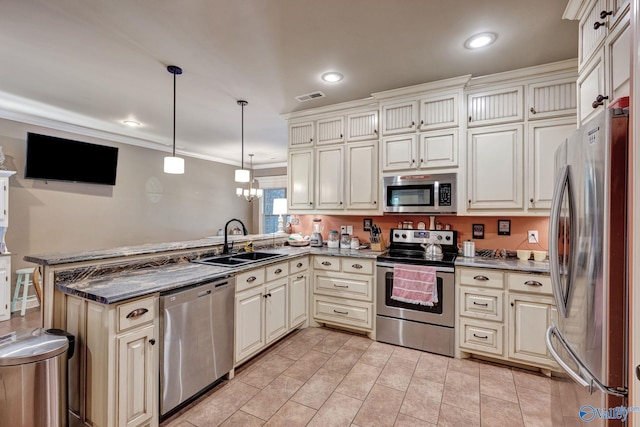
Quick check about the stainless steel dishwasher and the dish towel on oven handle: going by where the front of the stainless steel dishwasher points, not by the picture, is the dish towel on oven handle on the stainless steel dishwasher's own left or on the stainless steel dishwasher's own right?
on the stainless steel dishwasher's own left

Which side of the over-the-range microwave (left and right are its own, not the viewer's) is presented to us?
front

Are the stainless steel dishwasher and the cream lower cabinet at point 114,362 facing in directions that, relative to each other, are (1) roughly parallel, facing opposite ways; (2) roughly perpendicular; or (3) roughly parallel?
roughly parallel

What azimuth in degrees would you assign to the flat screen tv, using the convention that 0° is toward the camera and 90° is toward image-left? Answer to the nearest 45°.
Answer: approximately 315°

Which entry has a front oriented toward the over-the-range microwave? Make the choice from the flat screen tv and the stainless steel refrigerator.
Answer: the flat screen tv

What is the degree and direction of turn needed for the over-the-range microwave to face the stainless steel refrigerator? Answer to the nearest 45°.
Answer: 0° — it already faces it

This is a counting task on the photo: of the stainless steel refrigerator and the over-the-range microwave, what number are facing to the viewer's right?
0

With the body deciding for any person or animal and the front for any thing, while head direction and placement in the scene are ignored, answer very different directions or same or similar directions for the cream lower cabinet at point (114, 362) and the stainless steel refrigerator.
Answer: very different directions

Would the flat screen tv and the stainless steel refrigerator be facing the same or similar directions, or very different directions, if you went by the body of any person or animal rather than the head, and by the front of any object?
very different directions

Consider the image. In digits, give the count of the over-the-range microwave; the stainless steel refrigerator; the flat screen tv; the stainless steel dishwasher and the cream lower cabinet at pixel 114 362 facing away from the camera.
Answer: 0

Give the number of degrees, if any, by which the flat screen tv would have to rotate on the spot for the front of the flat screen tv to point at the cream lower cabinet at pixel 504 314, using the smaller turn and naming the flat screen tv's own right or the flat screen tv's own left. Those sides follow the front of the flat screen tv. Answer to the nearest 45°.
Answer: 0° — it already faces it

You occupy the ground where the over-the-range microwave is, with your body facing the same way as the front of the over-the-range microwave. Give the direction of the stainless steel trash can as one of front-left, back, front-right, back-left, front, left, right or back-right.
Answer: front-right

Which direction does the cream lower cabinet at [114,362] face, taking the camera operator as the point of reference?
facing the viewer and to the right of the viewer
